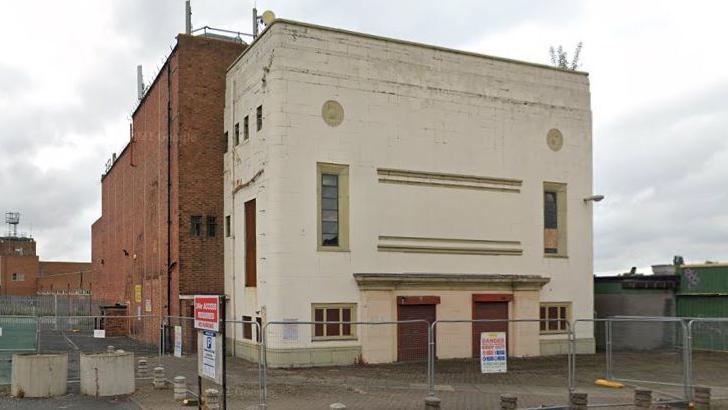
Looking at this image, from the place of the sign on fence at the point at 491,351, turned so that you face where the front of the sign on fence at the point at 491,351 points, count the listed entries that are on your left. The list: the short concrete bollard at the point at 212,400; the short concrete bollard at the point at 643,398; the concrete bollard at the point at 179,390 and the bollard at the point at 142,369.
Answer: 1

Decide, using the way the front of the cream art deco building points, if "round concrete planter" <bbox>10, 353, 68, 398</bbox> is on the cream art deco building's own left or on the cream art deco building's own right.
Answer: on the cream art deco building's own right

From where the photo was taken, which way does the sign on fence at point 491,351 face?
toward the camera

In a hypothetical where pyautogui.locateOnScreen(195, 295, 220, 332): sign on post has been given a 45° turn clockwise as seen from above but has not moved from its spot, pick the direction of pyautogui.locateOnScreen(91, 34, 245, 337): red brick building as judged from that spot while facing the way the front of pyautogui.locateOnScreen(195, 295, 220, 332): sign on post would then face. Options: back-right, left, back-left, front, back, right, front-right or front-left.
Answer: back-right

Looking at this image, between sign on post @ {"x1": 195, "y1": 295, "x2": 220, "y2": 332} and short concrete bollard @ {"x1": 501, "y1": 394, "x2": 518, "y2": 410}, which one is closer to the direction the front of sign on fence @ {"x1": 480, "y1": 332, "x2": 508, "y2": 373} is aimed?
the short concrete bollard

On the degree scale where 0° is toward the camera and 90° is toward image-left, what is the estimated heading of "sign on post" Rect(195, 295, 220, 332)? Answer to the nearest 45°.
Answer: approximately 0°

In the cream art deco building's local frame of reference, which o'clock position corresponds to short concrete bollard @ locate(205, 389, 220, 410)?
The short concrete bollard is roughly at 2 o'clock from the cream art deco building.

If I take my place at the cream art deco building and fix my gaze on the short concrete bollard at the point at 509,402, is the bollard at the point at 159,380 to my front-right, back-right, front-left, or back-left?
front-right

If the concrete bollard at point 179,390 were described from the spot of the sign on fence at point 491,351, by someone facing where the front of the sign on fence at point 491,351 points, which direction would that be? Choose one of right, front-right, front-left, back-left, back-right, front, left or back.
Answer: right

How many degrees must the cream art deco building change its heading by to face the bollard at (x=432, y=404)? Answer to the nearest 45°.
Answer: approximately 45° to its right

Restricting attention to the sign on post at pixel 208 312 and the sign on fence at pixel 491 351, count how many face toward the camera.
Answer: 2
